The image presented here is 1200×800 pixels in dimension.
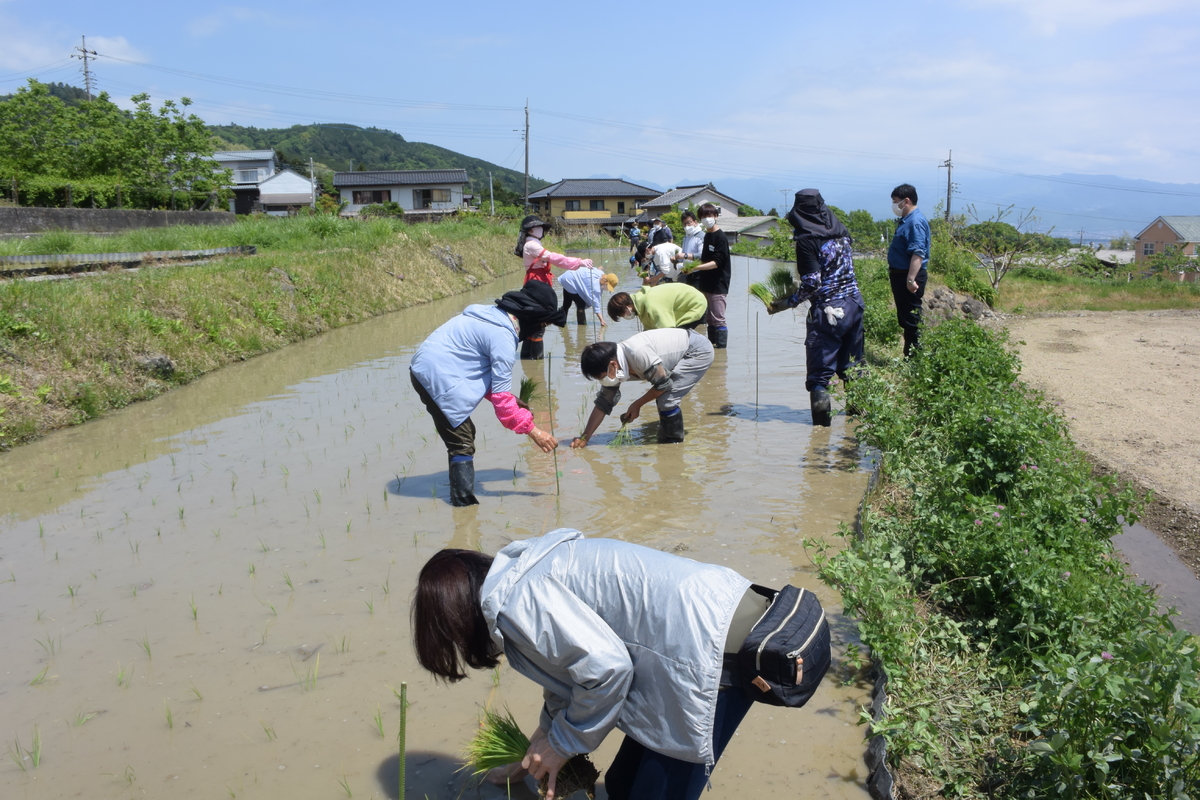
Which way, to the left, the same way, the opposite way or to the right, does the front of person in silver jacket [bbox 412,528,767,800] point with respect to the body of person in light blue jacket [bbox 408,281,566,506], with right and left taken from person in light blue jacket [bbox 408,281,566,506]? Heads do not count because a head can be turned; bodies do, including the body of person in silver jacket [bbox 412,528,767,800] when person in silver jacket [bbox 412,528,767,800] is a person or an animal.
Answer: the opposite way

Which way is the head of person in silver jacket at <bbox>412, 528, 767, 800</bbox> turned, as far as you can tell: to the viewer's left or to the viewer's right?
to the viewer's left

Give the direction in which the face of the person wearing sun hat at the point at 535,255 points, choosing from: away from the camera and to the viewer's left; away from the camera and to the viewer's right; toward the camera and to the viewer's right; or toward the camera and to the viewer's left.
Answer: toward the camera and to the viewer's right

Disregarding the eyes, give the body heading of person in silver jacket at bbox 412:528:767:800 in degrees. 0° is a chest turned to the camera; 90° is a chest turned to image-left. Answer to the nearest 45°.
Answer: approximately 90°

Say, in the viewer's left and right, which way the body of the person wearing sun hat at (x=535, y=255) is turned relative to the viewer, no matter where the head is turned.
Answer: facing to the right of the viewer

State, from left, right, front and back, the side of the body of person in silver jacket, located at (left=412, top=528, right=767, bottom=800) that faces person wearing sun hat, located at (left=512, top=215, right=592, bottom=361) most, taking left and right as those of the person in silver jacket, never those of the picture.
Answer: right

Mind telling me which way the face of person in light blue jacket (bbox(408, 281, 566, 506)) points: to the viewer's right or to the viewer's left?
to the viewer's right

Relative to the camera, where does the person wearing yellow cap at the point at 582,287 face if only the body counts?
to the viewer's right

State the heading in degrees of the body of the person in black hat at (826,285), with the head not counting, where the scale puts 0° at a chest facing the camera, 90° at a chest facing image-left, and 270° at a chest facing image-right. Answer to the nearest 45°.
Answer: approximately 135°

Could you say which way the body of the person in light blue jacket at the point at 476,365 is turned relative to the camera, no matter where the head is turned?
to the viewer's right
